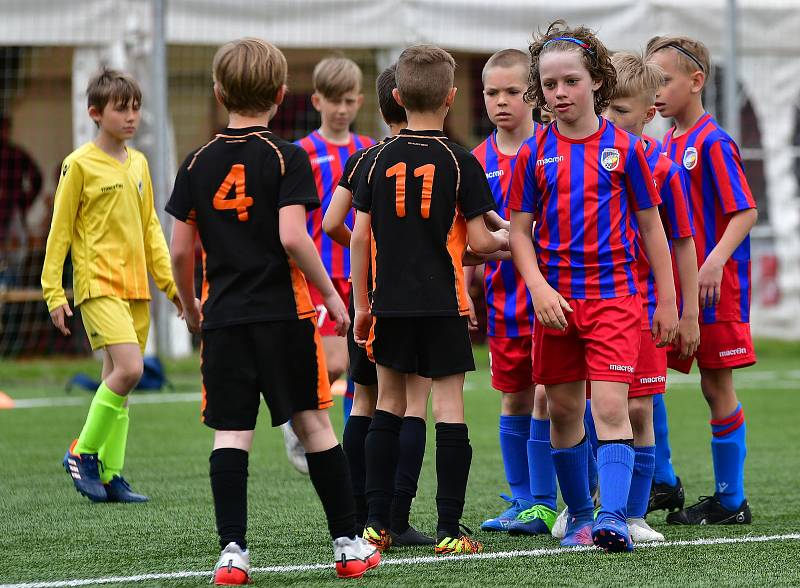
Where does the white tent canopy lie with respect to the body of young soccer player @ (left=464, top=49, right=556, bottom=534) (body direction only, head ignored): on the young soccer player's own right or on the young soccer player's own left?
on the young soccer player's own right

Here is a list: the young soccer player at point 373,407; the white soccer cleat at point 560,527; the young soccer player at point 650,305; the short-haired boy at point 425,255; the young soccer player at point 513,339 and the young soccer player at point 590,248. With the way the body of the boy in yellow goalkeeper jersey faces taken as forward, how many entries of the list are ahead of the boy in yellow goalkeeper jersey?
6

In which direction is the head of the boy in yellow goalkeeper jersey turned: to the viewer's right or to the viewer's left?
to the viewer's right

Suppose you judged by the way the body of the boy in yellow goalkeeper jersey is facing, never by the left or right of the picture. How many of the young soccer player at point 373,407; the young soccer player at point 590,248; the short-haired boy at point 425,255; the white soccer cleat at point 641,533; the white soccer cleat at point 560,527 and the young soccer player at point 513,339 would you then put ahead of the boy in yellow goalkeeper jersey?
6

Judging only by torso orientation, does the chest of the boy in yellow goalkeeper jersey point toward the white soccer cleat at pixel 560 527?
yes

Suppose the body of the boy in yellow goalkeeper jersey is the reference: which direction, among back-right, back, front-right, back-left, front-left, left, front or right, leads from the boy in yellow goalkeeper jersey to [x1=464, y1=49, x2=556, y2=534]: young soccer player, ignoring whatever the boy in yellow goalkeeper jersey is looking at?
front

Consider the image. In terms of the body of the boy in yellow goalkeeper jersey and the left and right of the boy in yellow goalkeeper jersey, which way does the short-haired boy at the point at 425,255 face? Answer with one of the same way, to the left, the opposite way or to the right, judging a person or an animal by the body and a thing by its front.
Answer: to the left

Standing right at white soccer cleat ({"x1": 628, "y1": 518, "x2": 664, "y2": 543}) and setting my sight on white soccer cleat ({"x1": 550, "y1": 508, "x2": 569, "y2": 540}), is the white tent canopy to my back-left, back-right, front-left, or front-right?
front-right

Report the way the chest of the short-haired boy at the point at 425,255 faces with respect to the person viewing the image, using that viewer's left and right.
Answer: facing away from the viewer and to the right of the viewer

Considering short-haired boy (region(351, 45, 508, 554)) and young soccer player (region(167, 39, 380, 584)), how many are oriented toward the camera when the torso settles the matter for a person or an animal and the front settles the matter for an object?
0

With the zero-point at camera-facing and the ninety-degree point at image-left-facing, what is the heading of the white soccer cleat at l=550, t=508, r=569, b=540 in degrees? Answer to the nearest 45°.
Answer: approximately 45°

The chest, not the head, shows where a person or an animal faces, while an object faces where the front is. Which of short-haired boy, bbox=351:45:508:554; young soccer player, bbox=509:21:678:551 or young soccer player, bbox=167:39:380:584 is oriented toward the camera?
young soccer player, bbox=509:21:678:551

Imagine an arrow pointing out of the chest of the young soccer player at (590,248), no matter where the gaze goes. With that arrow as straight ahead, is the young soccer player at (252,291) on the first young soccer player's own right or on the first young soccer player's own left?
on the first young soccer player's own right

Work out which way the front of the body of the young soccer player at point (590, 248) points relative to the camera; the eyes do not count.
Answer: toward the camera

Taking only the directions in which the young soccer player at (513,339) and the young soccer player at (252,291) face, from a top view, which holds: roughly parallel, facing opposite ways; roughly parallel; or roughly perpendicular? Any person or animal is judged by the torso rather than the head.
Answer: roughly parallel, facing opposite ways
